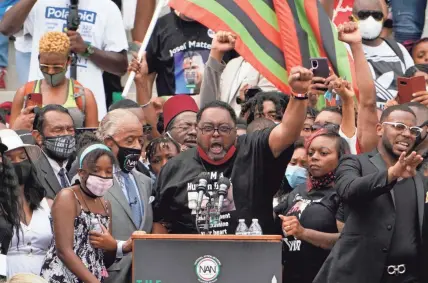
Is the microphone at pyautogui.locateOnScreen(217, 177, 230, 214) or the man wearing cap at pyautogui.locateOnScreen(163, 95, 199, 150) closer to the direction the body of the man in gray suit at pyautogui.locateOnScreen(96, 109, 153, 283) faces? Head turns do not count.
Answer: the microphone

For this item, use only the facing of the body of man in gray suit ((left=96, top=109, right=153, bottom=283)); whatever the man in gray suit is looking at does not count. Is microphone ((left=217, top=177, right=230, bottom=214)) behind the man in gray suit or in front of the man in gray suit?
in front

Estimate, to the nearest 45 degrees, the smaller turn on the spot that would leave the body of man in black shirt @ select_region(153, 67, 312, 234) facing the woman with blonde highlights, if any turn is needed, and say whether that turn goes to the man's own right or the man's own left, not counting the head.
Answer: approximately 135° to the man's own right

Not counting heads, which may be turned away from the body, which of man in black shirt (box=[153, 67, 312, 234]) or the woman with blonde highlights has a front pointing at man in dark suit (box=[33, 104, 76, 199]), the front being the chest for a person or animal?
the woman with blonde highlights

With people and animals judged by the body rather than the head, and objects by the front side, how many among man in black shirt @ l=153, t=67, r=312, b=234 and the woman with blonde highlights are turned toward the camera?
2

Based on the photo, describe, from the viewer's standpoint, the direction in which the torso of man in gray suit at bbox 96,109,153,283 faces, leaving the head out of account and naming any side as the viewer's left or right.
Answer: facing the viewer and to the right of the viewer

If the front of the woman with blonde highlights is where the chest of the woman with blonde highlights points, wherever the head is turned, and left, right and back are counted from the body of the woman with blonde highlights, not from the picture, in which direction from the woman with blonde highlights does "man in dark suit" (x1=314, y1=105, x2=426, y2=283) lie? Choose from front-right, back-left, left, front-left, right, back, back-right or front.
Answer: front-left
